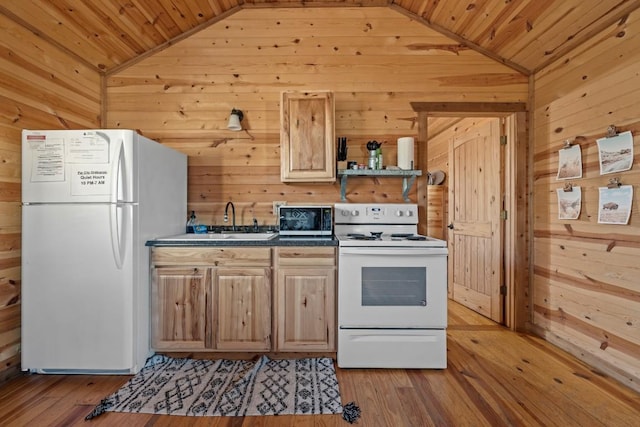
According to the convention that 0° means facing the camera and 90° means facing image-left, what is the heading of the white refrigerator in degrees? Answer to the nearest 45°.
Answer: approximately 45°

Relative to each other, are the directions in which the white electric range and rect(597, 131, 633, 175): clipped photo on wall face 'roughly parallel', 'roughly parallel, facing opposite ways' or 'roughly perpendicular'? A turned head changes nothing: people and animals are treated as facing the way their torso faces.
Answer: roughly perpendicular

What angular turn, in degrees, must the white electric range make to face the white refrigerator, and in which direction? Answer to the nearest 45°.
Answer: approximately 90° to its right

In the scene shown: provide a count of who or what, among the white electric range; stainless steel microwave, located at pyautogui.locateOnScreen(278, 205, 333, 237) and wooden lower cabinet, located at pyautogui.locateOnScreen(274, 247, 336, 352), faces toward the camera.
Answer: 3

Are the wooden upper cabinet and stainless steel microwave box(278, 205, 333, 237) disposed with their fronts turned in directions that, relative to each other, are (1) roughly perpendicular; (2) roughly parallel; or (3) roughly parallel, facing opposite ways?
roughly parallel

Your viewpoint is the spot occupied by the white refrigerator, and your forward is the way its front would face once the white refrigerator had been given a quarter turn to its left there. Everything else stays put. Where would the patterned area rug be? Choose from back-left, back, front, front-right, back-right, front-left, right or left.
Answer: front

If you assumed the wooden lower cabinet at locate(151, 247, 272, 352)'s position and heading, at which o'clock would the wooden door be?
The wooden door is roughly at 9 o'clock from the wooden lower cabinet.

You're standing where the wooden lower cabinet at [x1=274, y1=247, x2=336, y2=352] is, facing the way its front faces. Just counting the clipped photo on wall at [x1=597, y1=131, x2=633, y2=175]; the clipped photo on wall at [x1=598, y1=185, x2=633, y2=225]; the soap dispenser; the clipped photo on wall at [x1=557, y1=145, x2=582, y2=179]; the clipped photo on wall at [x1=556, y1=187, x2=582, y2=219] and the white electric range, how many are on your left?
5

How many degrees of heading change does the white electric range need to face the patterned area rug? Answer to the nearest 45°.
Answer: approximately 45° to its right

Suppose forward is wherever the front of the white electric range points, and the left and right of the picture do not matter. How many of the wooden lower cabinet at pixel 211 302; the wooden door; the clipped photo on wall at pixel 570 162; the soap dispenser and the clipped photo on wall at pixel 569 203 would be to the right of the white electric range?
2

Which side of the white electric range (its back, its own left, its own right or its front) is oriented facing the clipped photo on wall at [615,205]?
left

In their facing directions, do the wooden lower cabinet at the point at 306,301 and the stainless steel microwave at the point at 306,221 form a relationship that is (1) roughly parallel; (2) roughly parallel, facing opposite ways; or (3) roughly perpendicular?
roughly parallel

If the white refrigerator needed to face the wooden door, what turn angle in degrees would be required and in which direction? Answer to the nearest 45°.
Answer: approximately 135° to its left

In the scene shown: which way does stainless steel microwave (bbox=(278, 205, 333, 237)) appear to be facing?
toward the camera

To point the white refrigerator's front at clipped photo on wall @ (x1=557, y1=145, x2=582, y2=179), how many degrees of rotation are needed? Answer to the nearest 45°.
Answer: approximately 90° to its left

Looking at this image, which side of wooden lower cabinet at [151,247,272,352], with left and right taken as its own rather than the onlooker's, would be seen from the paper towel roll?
left

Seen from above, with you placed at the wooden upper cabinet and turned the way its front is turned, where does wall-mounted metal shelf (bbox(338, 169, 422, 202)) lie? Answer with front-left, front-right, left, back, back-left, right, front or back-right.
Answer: left

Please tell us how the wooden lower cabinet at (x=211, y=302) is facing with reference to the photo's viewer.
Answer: facing the viewer

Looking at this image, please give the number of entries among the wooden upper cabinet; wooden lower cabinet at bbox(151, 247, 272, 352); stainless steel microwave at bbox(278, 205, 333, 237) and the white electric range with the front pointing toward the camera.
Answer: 4

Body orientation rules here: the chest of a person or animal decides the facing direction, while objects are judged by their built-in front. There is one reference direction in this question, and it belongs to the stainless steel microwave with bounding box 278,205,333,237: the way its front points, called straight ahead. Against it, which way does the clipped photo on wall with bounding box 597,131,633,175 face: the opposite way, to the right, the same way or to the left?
to the right

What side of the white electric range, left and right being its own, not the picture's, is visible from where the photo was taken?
front
